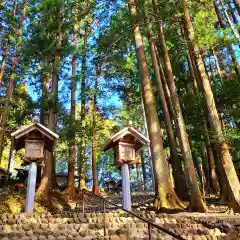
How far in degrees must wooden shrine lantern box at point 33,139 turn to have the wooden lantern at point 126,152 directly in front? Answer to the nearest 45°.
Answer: approximately 90° to its left

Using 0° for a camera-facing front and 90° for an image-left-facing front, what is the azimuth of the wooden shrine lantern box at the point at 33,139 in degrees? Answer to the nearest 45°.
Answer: approximately 0°

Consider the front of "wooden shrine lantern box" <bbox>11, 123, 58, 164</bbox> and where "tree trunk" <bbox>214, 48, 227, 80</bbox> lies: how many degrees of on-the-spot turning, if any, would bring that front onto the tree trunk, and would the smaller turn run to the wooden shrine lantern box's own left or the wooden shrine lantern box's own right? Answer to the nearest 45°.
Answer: approximately 90° to the wooden shrine lantern box's own left

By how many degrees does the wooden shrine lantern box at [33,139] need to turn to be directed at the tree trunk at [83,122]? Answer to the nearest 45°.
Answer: approximately 135° to its left

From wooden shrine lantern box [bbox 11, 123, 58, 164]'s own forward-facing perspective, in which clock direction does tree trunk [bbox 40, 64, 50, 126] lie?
The tree trunk is roughly at 6 o'clock from the wooden shrine lantern box.

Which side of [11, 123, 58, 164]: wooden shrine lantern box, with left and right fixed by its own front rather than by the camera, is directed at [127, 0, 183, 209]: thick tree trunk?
left

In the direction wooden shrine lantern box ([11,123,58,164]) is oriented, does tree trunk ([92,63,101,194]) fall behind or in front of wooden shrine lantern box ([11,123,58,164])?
behind

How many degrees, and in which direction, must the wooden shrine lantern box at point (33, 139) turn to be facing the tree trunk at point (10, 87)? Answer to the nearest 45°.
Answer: approximately 180°
